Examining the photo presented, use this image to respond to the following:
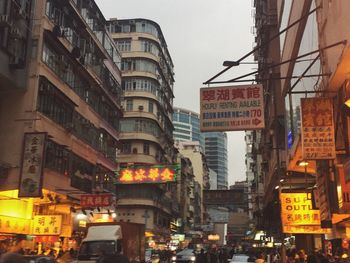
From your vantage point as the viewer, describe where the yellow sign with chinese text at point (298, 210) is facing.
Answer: facing the viewer

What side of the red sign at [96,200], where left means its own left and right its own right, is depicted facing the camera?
front

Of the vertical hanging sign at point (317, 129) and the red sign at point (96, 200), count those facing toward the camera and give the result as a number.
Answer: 2

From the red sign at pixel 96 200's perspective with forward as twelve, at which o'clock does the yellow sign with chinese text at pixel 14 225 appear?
The yellow sign with chinese text is roughly at 2 o'clock from the red sign.

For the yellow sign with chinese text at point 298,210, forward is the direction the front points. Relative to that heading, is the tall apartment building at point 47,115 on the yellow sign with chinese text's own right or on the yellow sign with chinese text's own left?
on the yellow sign with chinese text's own right

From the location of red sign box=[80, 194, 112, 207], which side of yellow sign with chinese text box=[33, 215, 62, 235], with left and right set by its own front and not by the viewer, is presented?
back

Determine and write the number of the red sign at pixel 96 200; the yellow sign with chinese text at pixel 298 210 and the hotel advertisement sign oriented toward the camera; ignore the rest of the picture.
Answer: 3

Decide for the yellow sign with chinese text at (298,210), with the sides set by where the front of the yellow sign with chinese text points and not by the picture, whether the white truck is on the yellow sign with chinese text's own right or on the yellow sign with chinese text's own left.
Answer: on the yellow sign with chinese text's own right

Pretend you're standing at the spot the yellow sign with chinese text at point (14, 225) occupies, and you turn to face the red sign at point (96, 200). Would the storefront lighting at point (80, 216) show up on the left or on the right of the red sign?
left

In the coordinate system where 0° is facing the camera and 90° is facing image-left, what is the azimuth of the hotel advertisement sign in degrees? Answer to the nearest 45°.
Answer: approximately 0°

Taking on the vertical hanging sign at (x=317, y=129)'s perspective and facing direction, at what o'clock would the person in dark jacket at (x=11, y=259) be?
The person in dark jacket is roughly at 1 o'clock from the vertical hanging sign.
